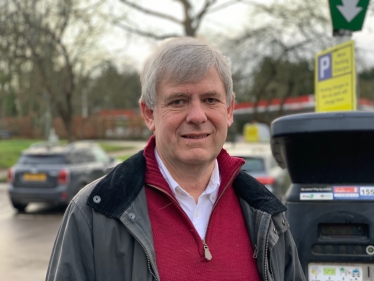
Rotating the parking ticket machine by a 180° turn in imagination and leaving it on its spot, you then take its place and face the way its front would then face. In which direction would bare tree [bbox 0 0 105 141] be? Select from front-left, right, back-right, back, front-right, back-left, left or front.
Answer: front-left

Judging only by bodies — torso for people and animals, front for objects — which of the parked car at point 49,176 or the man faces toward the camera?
the man

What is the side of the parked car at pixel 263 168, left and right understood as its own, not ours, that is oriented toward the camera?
back

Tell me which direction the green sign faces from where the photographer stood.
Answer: facing the viewer

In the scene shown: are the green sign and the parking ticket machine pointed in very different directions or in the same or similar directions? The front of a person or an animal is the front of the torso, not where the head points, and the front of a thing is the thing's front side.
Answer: same or similar directions

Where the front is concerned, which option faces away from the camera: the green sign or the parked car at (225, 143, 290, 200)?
the parked car

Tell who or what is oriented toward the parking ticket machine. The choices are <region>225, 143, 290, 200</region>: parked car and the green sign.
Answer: the green sign

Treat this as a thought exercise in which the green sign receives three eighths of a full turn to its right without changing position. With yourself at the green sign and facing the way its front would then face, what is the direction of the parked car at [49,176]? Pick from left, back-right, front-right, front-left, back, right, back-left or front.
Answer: front

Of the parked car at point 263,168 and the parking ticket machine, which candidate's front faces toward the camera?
the parking ticket machine

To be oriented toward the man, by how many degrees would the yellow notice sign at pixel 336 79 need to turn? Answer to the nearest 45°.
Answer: approximately 45° to its left

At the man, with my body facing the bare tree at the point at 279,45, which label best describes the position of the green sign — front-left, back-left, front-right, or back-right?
front-right

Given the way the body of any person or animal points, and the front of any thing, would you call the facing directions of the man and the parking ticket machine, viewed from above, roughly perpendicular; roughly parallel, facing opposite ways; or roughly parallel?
roughly parallel

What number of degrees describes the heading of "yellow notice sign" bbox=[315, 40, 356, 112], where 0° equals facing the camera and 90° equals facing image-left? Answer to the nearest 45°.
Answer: approximately 45°

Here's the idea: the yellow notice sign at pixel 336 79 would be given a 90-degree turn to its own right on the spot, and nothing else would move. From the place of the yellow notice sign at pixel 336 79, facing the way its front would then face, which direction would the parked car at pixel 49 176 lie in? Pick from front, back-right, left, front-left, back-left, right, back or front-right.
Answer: front

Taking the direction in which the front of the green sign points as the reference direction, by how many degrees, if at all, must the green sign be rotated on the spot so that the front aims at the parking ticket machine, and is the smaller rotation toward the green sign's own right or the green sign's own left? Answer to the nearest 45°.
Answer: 0° — it already faces it

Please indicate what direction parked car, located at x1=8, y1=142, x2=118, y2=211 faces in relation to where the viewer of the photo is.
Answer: facing away from the viewer and to the right of the viewer

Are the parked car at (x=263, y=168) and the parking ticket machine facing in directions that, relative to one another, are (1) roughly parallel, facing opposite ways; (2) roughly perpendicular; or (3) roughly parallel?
roughly parallel, facing opposite ways

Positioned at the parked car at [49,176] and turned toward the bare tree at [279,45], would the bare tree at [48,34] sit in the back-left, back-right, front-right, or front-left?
front-left

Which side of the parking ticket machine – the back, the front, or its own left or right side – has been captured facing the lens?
front

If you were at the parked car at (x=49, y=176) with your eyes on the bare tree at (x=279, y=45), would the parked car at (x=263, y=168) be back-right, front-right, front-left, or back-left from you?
front-right

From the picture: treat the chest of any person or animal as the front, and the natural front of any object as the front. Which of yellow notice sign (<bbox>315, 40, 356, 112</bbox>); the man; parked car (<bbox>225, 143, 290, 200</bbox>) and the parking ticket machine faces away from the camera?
the parked car

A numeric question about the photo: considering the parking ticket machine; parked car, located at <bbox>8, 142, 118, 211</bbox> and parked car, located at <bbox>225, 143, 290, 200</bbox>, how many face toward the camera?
1
